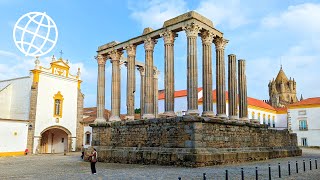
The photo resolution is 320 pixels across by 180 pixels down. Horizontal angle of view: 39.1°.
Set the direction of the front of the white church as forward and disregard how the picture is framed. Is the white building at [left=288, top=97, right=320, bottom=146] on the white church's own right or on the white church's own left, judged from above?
on the white church's own left

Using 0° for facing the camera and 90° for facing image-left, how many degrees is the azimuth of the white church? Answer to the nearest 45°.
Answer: approximately 315°
